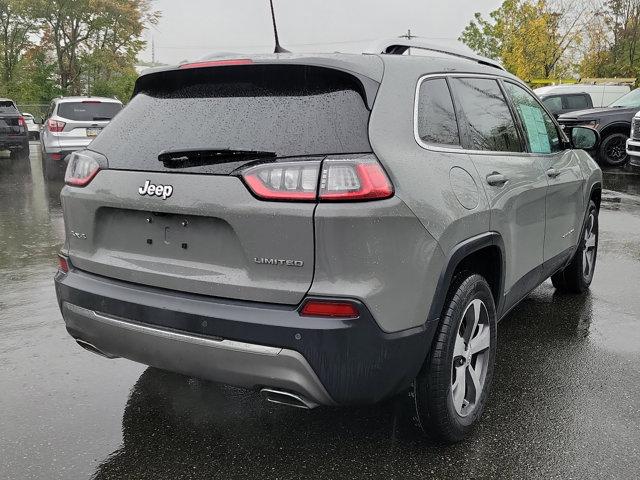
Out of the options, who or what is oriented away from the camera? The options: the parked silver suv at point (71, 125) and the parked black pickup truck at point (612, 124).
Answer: the parked silver suv

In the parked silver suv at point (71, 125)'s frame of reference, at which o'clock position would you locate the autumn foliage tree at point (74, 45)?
The autumn foliage tree is roughly at 12 o'clock from the parked silver suv.

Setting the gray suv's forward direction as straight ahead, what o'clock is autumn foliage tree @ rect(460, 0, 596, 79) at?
The autumn foliage tree is roughly at 11 o'clock from the gray suv.

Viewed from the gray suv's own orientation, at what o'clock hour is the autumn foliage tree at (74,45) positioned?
The autumn foliage tree is roughly at 10 o'clock from the gray suv.

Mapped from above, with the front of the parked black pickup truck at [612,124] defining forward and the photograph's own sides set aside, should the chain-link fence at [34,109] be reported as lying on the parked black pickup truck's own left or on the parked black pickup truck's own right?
on the parked black pickup truck's own right

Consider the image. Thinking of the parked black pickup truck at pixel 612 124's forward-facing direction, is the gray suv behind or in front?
in front

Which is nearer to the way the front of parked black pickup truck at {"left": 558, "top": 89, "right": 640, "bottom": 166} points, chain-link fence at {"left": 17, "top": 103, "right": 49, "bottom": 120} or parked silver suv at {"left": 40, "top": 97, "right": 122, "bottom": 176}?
the parked silver suv

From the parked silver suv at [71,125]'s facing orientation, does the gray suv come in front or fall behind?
behind

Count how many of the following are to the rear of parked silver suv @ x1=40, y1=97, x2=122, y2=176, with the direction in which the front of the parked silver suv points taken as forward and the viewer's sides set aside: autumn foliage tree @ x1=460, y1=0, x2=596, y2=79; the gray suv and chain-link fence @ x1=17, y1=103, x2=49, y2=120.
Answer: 1

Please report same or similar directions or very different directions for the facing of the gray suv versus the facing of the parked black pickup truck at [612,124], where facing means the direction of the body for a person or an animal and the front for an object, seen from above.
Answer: very different directions

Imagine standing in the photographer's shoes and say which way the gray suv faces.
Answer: facing away from the viewer and to the right of the viewer

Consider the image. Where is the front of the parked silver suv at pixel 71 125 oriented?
away from the camera

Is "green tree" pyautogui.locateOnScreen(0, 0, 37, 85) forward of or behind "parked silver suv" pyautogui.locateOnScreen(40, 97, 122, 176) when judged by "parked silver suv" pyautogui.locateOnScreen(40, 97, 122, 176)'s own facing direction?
forward

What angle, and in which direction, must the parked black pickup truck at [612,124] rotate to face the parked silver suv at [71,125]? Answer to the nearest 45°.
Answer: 0° — it already faces it

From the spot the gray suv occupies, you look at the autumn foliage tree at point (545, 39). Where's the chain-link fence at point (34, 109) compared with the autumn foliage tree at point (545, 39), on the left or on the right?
left
